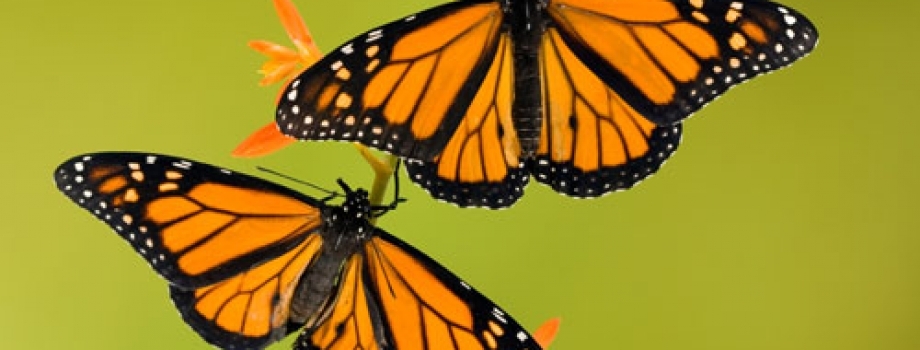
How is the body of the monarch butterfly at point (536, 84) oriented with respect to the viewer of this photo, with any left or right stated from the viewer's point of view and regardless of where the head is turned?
facing away from the viewer
